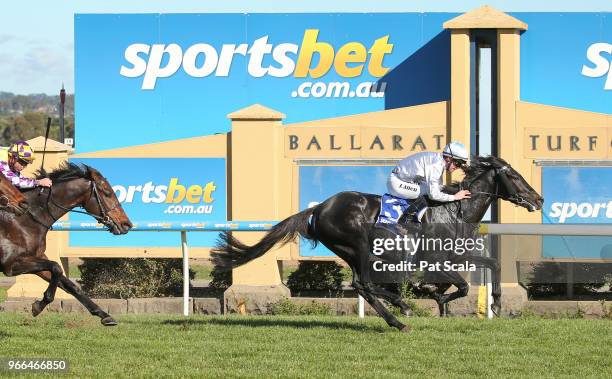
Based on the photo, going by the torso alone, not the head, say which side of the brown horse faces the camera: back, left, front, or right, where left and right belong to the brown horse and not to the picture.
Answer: right

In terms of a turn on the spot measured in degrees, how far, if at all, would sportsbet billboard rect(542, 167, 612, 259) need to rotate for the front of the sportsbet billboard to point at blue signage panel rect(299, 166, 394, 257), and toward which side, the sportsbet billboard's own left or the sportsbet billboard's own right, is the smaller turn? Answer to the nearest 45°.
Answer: approximately 90° to the sportsbet billboard's own right

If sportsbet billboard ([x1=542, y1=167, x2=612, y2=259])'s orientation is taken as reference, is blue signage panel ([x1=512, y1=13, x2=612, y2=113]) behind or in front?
behind

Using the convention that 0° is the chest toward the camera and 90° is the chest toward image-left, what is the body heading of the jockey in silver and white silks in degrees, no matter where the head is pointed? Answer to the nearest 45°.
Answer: approximately 270°

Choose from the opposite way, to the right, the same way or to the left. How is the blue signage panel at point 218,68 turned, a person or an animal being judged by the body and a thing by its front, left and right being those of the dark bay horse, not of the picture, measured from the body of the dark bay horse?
to the right

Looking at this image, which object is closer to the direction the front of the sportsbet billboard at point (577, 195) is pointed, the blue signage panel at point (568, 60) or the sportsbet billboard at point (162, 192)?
the sportsbet billboard

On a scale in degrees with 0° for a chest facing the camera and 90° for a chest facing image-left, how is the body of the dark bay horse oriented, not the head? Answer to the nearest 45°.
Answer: approximately 270°

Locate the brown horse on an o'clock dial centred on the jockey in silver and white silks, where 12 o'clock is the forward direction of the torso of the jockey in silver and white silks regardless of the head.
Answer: The brown horse is roughly at 6 o'clock from the jockey in silver and white silks.

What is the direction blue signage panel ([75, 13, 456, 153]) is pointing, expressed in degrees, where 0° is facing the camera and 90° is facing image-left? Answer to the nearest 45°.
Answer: approximately 0°
